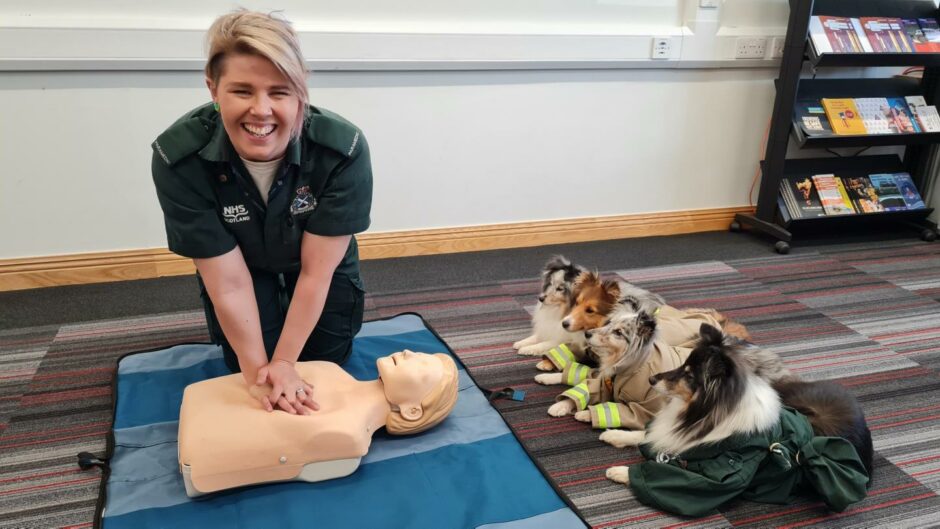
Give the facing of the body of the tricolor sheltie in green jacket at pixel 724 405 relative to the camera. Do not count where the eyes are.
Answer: to the viewer's left

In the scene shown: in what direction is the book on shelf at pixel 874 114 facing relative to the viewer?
toward the camera

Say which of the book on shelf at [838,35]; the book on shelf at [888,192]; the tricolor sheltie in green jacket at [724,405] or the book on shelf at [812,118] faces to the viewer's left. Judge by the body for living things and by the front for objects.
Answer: the tricolor sheltie in green jacket

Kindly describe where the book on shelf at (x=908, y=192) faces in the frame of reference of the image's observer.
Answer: facing the viewer

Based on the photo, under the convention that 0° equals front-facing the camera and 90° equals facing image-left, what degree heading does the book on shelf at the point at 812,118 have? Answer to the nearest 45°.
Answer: approximately 0°

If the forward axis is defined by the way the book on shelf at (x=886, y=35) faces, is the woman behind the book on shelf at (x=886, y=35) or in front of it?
in front

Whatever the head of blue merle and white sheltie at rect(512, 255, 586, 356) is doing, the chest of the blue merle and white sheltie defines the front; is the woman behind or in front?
in front
